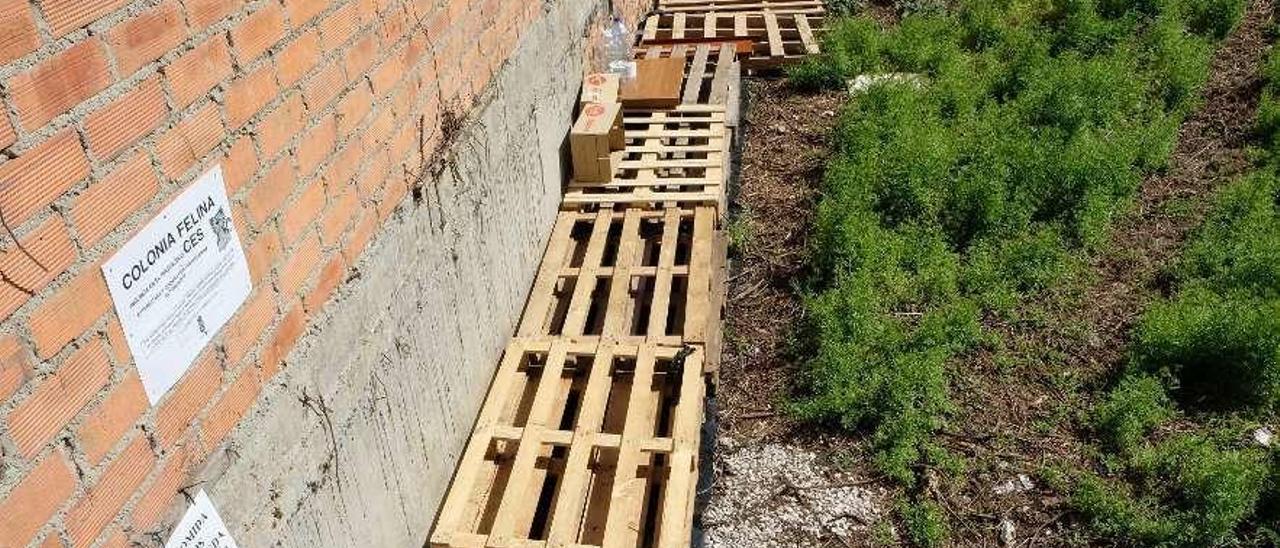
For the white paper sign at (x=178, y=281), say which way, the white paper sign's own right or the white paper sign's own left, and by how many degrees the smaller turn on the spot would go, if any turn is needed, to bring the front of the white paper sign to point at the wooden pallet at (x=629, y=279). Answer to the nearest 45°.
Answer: approximately 90° to the white paper sign's own left

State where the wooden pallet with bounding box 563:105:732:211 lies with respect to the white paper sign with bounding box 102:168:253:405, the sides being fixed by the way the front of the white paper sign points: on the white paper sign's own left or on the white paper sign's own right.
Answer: on the white paper sign's own left

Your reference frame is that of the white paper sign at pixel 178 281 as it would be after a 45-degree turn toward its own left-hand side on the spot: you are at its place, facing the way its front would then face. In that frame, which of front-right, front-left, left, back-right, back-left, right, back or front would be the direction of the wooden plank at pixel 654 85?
front-left

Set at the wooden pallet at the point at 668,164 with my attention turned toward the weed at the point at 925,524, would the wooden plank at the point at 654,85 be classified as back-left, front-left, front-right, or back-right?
back-left

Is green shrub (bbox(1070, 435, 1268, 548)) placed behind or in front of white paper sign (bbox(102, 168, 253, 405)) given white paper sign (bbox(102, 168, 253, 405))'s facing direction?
in front

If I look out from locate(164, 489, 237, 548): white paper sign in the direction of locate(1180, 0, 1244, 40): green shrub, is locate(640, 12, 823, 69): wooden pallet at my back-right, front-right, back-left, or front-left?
front-left

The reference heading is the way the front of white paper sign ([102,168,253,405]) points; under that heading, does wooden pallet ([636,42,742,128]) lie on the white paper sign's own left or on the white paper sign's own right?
on the white paper sign's own left

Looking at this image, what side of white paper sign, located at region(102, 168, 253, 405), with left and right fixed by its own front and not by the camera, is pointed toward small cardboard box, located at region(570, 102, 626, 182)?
left

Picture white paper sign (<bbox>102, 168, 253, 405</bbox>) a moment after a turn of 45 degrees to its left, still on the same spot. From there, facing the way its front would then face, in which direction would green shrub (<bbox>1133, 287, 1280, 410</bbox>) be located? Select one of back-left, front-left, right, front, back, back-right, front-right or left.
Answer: front

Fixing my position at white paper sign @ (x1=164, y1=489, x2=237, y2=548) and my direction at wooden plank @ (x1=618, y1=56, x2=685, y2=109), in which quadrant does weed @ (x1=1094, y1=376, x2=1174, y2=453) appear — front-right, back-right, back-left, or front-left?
front-right

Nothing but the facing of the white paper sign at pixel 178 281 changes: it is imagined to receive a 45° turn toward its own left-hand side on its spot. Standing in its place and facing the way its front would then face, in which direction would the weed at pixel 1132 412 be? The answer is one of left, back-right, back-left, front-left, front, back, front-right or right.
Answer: front

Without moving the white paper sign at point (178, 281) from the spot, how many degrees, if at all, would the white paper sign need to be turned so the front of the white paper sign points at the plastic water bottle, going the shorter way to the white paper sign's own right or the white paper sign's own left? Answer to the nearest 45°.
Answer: approximately 90° to the white paper sign's own left

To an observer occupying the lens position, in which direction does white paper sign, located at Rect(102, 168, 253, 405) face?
facing the viewer and to the right of the viewer

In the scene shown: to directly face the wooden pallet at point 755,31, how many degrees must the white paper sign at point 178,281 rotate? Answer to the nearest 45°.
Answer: approximately 90° to its left
